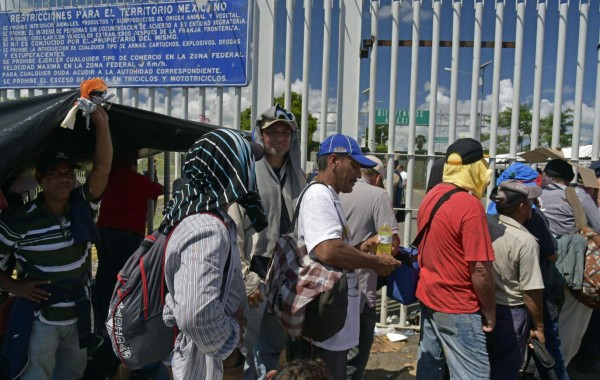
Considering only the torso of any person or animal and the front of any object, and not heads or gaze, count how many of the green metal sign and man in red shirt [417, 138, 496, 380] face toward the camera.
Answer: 1

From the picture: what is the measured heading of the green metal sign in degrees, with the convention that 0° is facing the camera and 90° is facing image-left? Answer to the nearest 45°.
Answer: approximately 0°

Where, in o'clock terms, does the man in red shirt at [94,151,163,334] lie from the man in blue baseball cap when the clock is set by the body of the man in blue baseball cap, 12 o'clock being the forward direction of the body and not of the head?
The man in red shirt is roughly at 7 o'clock from the man in blue baseball cap.

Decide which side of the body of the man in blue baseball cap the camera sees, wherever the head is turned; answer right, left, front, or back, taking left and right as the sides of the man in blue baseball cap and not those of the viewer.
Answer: right

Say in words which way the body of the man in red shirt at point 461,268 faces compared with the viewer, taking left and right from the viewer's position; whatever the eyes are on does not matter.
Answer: facing away from the viewer and to the right of the viewer

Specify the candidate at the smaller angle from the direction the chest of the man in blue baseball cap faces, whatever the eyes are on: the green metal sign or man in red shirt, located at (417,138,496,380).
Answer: the man in red shirt

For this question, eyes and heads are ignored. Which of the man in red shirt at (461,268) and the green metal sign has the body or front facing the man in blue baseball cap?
the green metal sign

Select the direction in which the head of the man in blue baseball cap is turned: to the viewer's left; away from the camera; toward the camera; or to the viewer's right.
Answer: to the viewer's right

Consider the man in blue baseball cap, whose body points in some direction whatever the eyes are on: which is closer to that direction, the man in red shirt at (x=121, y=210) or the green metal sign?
the green metal sign

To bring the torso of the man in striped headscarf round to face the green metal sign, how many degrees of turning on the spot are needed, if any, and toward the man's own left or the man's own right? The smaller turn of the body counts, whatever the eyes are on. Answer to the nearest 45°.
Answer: approximately 45° to the man's own left
